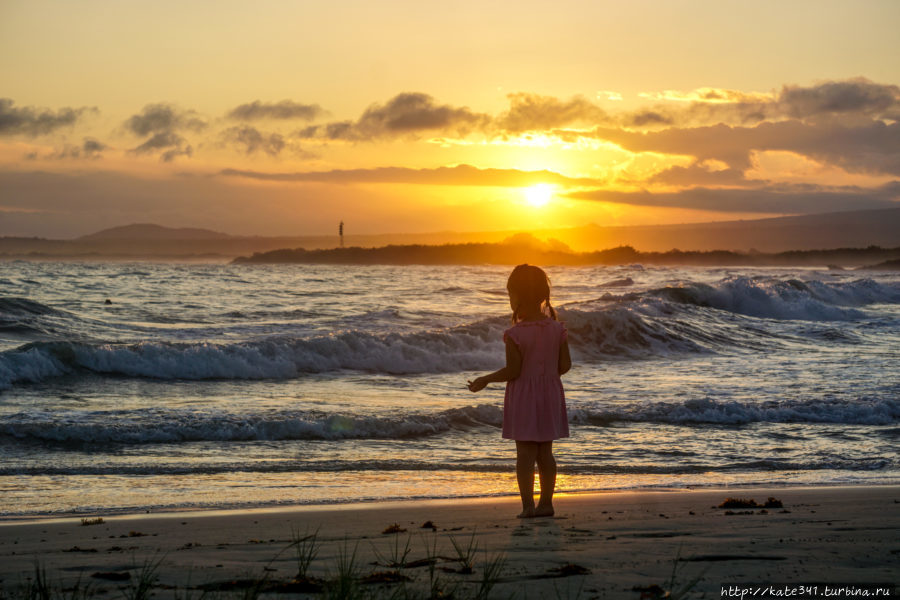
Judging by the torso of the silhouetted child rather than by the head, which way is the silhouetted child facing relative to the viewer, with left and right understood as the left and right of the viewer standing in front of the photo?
facing away from the viewer and to the left of the viewer

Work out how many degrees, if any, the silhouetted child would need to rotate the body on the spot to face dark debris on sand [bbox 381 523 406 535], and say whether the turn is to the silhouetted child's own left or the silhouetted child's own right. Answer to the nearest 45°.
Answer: approximately 90° to the silhouetted child's own left

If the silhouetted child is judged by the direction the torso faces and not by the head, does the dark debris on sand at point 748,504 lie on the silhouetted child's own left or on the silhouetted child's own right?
on the silhouetted child's own right
